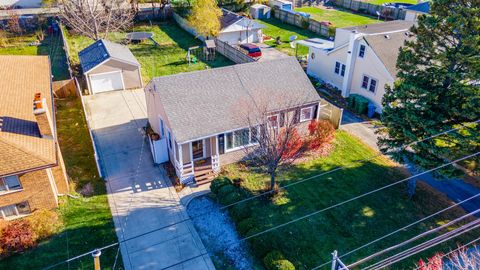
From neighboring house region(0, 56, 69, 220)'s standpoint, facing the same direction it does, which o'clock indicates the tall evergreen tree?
The tall evergreen tree is roughly at 10 o'clock from the neighboring house.

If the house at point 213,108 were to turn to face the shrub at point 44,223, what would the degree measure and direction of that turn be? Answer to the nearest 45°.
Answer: approximately 90° to its right

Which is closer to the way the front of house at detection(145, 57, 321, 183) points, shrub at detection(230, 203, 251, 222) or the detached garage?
the shrub

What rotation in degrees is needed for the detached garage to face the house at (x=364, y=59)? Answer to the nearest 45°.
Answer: approximately 45° to its left

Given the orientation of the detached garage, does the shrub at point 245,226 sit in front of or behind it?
in front

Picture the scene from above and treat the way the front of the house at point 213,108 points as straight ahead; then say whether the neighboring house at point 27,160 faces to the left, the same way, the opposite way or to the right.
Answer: the same way

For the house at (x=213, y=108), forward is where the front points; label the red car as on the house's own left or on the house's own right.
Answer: on the house's own left

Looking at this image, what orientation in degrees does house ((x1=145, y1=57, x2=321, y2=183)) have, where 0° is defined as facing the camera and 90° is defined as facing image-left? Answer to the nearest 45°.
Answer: approximately 315°

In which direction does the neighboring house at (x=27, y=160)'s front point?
toward the camera

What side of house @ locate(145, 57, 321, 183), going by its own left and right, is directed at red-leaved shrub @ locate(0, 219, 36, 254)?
right

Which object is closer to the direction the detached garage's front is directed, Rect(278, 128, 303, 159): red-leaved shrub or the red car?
the red-leaved shrub

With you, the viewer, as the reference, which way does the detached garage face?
facing the viewer

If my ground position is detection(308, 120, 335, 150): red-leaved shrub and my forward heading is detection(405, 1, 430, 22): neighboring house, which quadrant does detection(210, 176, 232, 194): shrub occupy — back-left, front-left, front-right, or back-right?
back-left

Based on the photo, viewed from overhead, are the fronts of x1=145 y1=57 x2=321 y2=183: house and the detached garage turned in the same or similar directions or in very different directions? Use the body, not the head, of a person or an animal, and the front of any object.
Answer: same or similar directions

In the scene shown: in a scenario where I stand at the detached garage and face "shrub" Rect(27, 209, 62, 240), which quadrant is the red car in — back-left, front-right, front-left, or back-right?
back-left

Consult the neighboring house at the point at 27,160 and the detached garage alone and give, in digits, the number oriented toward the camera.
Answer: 2
